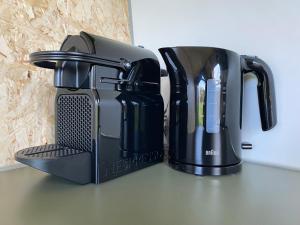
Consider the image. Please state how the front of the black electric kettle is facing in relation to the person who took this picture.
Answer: facing to the left of the viewer

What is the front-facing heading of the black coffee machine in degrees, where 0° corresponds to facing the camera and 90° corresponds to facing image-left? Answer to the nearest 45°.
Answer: approximately 45°

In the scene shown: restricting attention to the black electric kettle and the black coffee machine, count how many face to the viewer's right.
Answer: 0
